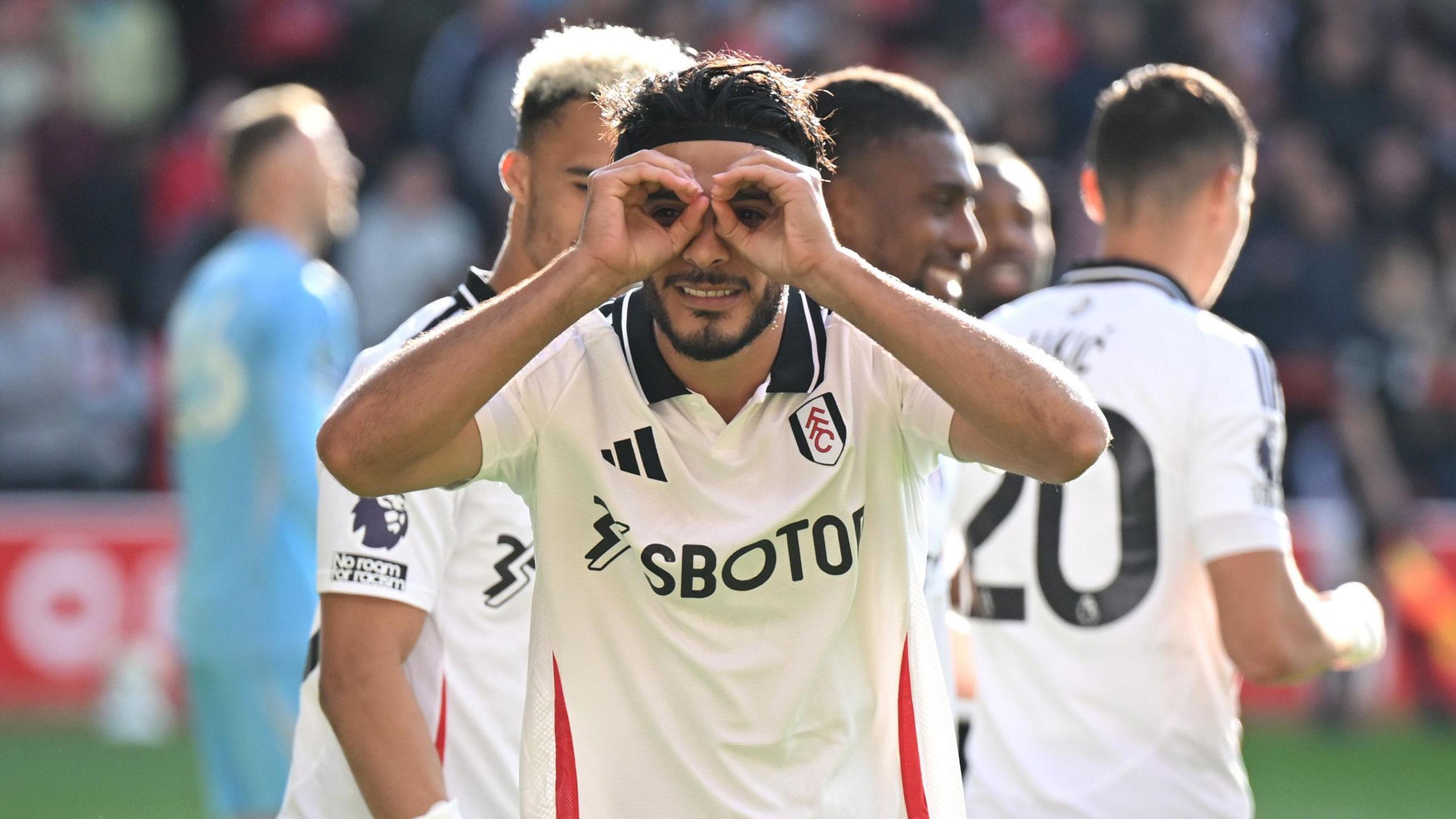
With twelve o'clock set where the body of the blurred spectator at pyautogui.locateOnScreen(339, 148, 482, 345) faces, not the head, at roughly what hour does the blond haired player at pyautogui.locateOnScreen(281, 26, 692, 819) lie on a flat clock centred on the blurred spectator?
The blond haired player is roughly at 12 o'clock from the blurred spectator.

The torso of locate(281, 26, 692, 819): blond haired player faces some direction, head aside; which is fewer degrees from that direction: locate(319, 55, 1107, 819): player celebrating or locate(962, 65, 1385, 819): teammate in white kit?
the player celebrating

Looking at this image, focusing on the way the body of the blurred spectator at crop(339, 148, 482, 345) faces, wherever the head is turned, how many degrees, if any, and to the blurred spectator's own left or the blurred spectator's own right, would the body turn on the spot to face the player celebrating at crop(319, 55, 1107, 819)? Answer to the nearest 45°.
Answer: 0° — they already face them

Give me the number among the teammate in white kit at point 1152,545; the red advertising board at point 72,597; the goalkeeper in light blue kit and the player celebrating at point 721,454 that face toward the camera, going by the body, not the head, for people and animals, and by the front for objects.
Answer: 2

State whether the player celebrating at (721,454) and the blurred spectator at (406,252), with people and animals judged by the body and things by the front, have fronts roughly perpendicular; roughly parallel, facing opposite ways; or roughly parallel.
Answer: roughly parallel

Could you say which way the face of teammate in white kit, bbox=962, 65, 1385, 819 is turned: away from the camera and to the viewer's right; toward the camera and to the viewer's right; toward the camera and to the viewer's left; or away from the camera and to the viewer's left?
away from the camera and to the viewer's right

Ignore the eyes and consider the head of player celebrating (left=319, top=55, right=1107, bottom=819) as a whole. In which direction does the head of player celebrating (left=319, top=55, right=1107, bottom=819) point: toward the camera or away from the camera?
toward the camera

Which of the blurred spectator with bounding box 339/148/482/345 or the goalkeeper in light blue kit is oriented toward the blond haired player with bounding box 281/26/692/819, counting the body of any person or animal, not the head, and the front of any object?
the blurred spectator

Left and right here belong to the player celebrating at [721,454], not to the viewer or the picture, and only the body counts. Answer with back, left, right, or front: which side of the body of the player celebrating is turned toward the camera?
front

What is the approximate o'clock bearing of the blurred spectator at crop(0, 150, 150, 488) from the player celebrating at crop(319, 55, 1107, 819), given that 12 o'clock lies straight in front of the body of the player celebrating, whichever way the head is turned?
The blurred spectator is roughly at 5 o'clock from the player celebrating.

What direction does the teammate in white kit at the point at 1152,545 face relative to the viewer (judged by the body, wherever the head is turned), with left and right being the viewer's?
facing away from the viewer and to the right of the viewer

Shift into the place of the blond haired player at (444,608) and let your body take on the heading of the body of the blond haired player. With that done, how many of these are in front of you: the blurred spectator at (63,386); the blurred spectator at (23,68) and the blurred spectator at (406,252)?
0

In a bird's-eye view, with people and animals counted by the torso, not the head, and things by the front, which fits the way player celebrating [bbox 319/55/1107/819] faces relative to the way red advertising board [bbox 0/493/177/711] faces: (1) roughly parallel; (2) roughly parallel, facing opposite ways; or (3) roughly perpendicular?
roughly parallel

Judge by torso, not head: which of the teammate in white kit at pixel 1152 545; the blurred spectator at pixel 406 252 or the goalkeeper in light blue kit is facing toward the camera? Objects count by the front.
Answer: the blurred spectator
